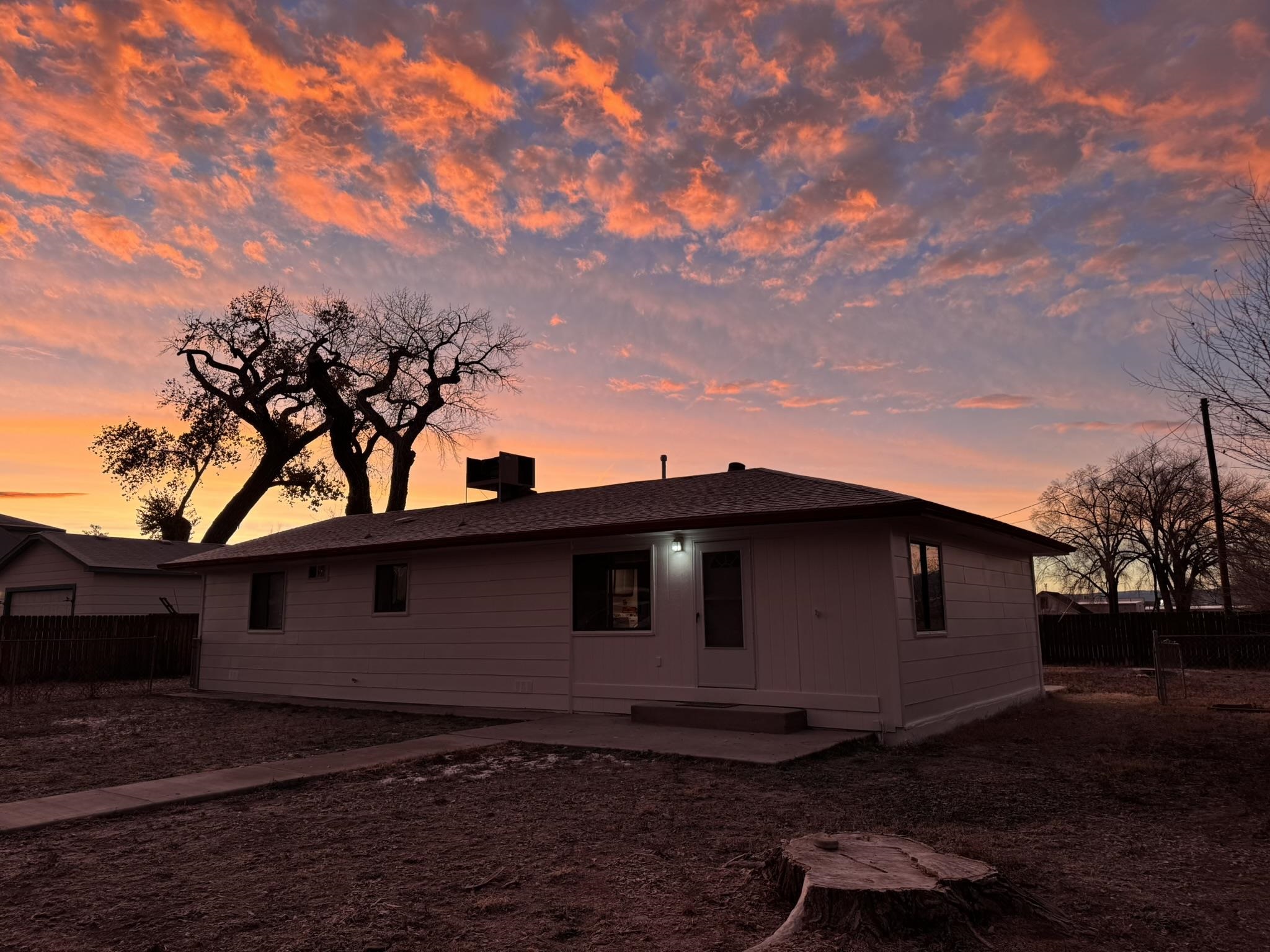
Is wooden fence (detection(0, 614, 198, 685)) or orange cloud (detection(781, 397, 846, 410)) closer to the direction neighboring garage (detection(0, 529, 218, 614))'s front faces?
the wooden fence

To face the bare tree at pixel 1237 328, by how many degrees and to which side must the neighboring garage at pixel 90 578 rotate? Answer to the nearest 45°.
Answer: approximately 45° to its left

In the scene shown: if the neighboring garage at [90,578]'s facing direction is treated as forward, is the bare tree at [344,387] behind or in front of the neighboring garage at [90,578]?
behind

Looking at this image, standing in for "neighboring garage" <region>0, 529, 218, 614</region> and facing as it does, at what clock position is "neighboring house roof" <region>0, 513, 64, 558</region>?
"neighboring house roof" <region>0, 513, 64, 558</region> is roughly at 4 o'clock from "neighboring garage" <region>0, 529, 218, 614</region>.

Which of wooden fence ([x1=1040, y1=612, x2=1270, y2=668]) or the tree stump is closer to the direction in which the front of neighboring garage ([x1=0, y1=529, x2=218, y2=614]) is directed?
the tree stump

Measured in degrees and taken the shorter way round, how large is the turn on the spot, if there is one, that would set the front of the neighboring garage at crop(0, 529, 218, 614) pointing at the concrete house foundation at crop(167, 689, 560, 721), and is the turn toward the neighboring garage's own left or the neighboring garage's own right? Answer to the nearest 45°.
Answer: approximately 45° to the neighboring garage's own left

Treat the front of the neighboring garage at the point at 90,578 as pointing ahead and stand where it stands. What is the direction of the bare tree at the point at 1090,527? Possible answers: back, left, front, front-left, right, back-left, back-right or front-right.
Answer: back-left

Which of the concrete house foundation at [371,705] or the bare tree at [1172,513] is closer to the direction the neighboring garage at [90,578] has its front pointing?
the concrete house foundation

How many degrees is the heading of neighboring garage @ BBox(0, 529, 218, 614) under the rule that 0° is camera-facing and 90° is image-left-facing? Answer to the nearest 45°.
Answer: approximately 45°

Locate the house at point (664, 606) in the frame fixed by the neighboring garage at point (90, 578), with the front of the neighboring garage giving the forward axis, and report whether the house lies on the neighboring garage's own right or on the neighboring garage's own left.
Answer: on the neighboring garage's own left

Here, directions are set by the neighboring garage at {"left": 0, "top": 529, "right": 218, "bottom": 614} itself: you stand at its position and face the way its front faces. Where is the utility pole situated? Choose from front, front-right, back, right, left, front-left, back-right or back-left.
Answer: left

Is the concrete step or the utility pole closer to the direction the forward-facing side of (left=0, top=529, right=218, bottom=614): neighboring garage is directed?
the concrete step

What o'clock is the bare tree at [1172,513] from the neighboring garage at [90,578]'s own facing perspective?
The bare tree is roughly at 8 o'clock from the neighboring garage.
